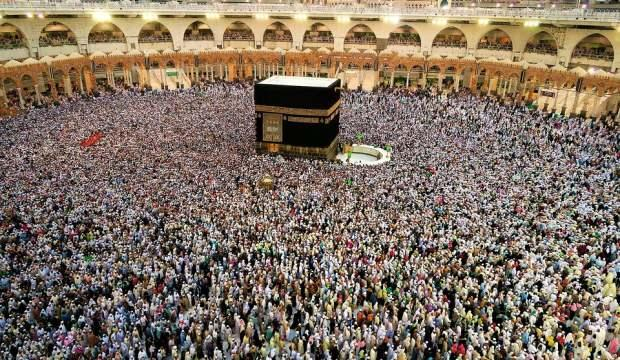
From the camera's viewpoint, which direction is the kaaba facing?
toward the camera
